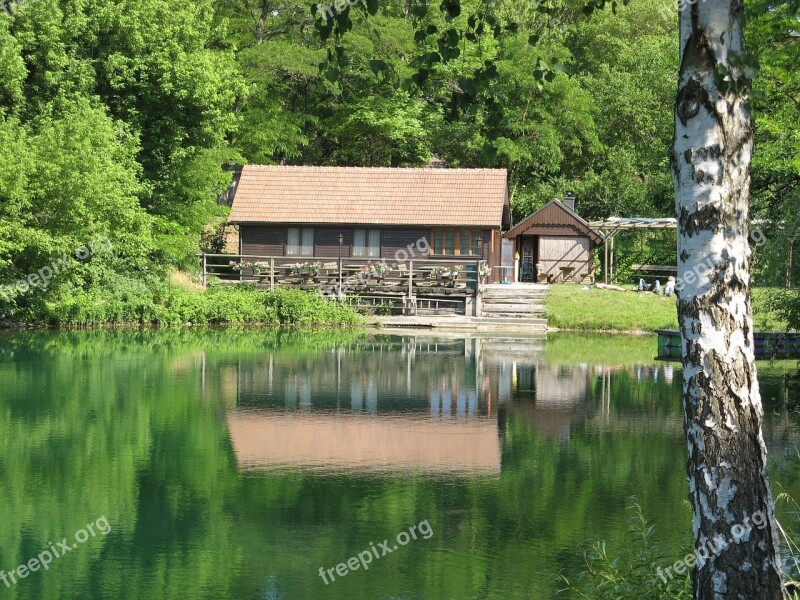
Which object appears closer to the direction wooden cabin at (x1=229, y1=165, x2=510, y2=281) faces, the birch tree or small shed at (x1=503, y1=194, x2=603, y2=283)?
the birch tree

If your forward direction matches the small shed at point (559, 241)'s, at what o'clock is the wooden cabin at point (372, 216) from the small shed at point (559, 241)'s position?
The wooden cabin is roughly at 2 o'clock from the small shed.

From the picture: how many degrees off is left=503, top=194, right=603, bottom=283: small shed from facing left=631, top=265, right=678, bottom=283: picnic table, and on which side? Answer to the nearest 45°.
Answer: approximately 90° to its left

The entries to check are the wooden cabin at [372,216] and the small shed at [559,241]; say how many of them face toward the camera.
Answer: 2

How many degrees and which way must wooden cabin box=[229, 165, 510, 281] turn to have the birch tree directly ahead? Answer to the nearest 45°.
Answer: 0° — it already faces it

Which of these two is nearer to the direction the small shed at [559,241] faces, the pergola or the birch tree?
the birch tree

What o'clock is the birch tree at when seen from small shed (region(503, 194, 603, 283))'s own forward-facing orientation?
The birch tree is roughly at 12 o'clock from the small shed.

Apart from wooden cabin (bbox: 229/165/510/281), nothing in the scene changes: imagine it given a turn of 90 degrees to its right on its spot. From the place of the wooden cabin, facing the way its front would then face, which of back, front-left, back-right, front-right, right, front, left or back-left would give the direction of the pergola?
back

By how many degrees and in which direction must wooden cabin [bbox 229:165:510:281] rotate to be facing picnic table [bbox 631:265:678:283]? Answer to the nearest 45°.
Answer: approximately 90° to its left

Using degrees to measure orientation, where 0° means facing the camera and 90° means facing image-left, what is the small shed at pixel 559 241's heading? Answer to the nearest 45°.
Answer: approximately 0°

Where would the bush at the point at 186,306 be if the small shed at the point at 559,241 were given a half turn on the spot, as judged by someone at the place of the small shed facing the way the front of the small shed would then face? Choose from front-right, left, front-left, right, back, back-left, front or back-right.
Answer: back-left
